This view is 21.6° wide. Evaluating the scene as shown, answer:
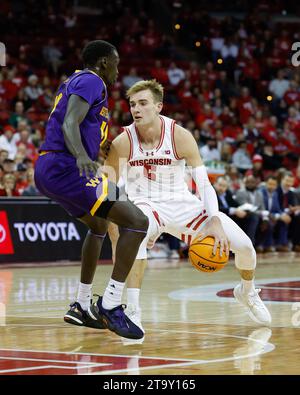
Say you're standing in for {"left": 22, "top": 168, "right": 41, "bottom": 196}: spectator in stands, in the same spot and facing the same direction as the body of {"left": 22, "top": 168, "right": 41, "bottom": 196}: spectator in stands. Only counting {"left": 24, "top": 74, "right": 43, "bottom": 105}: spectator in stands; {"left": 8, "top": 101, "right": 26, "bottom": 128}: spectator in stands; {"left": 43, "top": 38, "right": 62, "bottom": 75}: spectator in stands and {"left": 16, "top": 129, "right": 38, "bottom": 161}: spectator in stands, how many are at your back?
4

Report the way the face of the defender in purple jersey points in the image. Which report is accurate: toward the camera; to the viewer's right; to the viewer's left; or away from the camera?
to the viewer's right

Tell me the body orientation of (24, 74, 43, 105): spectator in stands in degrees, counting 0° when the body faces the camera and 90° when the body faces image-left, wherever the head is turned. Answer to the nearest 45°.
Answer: approximately 0°

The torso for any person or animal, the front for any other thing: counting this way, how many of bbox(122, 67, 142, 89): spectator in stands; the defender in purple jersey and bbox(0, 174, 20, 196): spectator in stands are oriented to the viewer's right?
1

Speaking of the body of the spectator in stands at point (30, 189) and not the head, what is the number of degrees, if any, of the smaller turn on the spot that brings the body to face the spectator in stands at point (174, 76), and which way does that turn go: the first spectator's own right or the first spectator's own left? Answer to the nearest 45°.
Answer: approximately 135° to the first spectator's own left

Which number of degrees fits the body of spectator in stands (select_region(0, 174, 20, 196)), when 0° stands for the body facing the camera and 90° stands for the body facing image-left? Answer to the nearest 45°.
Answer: approximately 0°

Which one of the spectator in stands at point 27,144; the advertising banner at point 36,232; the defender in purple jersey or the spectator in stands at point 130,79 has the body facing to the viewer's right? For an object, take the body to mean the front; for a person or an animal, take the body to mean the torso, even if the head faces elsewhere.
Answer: the defender in purple jersey

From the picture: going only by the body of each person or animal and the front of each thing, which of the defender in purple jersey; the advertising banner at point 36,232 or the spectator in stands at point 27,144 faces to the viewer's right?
the defender in purple jersey
